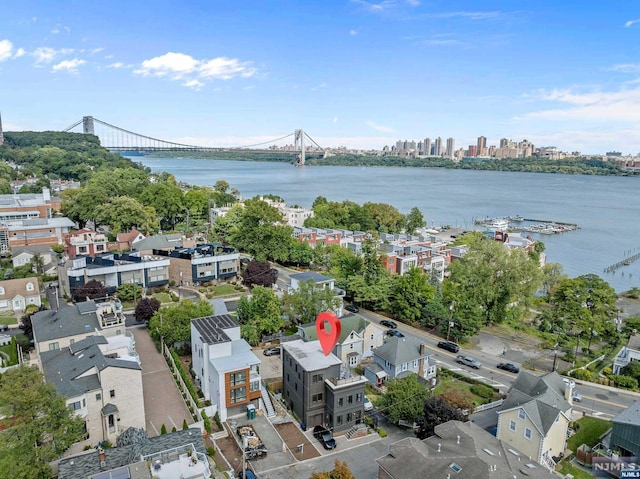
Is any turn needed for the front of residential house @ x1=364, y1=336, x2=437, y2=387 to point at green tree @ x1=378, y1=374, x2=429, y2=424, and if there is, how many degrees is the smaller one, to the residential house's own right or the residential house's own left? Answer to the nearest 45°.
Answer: approximately 45° to the residential house's own right

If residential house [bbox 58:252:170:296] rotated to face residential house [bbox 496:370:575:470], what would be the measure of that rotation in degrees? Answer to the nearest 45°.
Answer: approximately 45° to its left

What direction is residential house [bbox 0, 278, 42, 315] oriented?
toward the camera

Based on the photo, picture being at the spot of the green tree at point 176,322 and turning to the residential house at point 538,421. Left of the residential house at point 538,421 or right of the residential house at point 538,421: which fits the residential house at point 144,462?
right

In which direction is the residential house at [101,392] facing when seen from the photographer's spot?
facing the viewer

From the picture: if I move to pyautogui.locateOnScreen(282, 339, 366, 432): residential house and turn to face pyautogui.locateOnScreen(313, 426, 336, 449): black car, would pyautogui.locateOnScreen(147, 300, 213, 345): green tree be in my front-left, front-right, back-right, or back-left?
back-right

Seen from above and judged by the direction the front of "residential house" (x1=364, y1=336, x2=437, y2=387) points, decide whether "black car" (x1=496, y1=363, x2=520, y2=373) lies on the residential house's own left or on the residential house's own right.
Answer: on the residential house's own left

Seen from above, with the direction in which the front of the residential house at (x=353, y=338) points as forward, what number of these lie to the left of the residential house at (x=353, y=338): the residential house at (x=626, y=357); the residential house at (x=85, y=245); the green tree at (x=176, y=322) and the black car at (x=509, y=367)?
2
